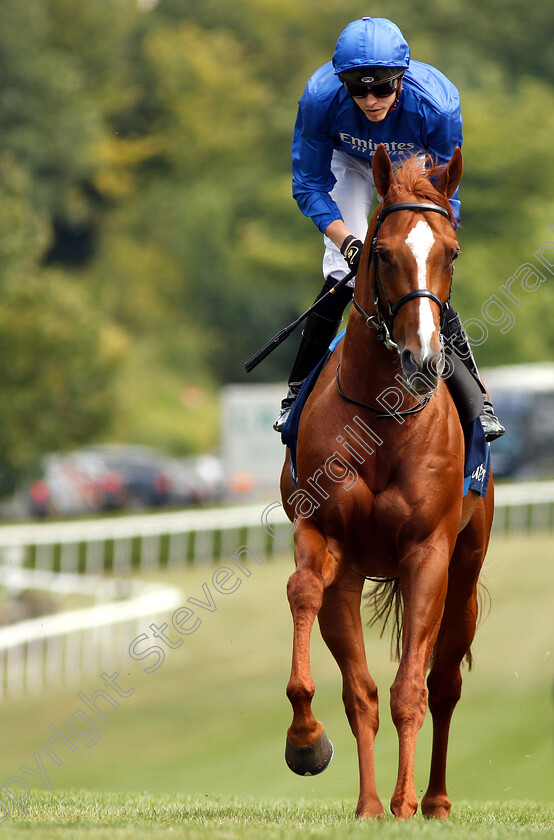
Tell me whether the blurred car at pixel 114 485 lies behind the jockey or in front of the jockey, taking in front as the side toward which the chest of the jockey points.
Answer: behind

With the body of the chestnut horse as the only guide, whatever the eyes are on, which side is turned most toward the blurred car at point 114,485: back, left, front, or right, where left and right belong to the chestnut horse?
back

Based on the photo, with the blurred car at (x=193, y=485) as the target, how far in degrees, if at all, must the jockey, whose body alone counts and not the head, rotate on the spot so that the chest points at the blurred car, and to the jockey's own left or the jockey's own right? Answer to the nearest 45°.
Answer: approximately 180°

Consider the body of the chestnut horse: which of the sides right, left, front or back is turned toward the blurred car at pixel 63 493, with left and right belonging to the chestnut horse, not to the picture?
back

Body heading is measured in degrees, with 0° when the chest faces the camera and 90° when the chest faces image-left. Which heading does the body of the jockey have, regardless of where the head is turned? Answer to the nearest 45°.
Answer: approximately 0°

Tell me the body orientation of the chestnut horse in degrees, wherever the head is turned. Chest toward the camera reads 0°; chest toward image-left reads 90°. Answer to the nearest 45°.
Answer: approximately 0°
